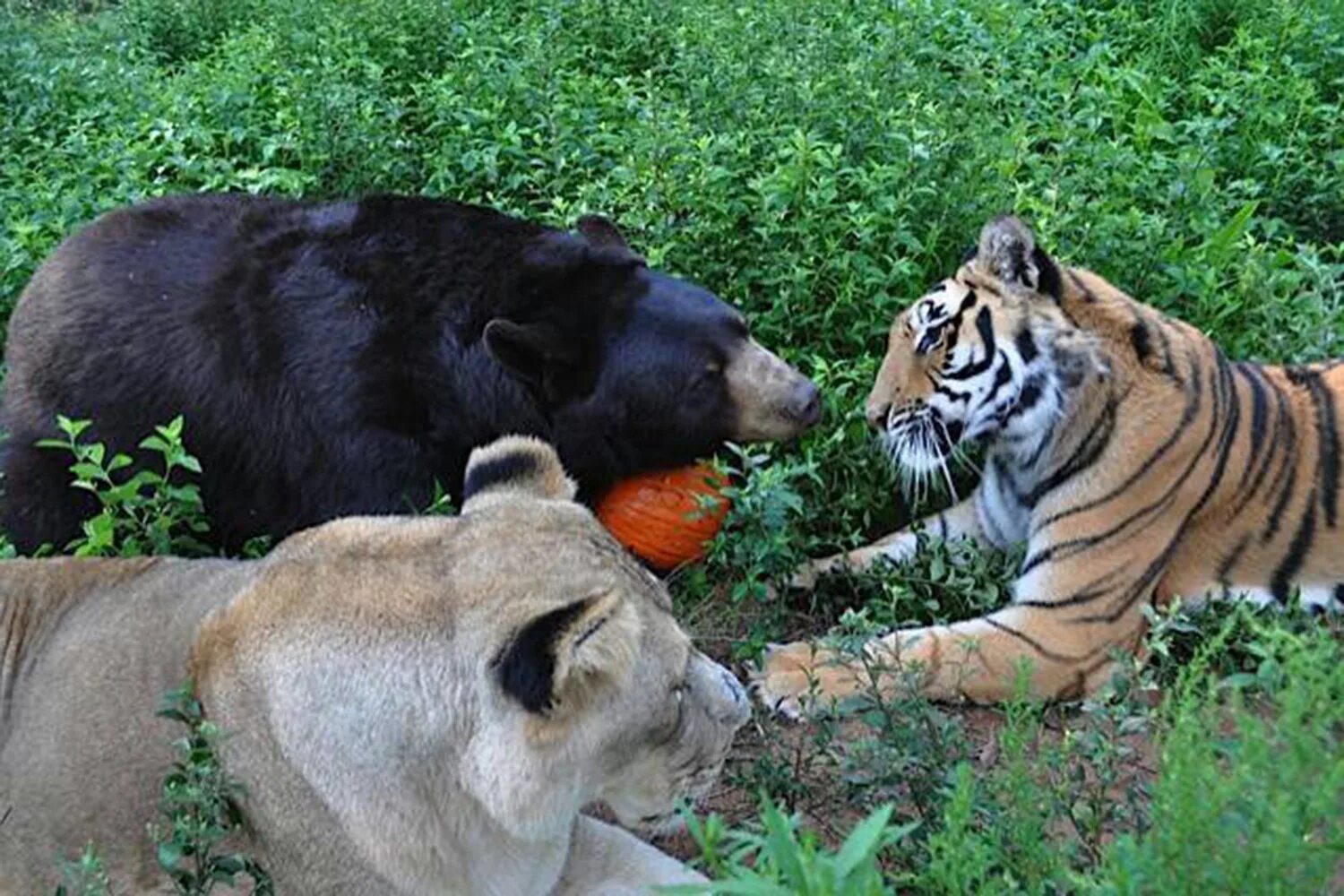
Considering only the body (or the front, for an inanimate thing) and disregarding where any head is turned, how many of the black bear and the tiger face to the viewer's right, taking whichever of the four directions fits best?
1

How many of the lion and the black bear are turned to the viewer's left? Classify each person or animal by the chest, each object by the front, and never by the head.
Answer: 0

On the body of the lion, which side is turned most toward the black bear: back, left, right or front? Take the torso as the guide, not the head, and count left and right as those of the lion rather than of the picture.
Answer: left

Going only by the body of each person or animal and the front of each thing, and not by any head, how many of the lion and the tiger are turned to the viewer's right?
1

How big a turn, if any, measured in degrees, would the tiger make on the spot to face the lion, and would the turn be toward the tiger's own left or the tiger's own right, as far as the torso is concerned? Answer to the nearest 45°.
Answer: approximately 45° to the tiger's own left

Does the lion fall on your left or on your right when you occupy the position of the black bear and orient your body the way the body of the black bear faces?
on your right

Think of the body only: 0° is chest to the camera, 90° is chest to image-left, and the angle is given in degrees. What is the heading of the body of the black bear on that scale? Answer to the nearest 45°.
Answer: approximately 270°

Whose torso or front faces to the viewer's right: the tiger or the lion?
the lion

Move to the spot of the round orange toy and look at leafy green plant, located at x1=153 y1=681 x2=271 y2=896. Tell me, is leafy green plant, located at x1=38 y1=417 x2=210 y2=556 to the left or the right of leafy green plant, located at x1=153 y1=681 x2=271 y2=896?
right

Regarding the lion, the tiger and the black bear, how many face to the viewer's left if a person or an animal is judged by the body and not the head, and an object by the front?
1

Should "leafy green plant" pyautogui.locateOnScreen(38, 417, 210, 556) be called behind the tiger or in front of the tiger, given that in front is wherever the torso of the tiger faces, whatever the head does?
in front

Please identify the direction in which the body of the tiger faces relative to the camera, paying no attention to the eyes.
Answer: to the viewer's left

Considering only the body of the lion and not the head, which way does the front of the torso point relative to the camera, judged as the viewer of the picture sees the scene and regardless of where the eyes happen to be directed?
to the viewer's right
